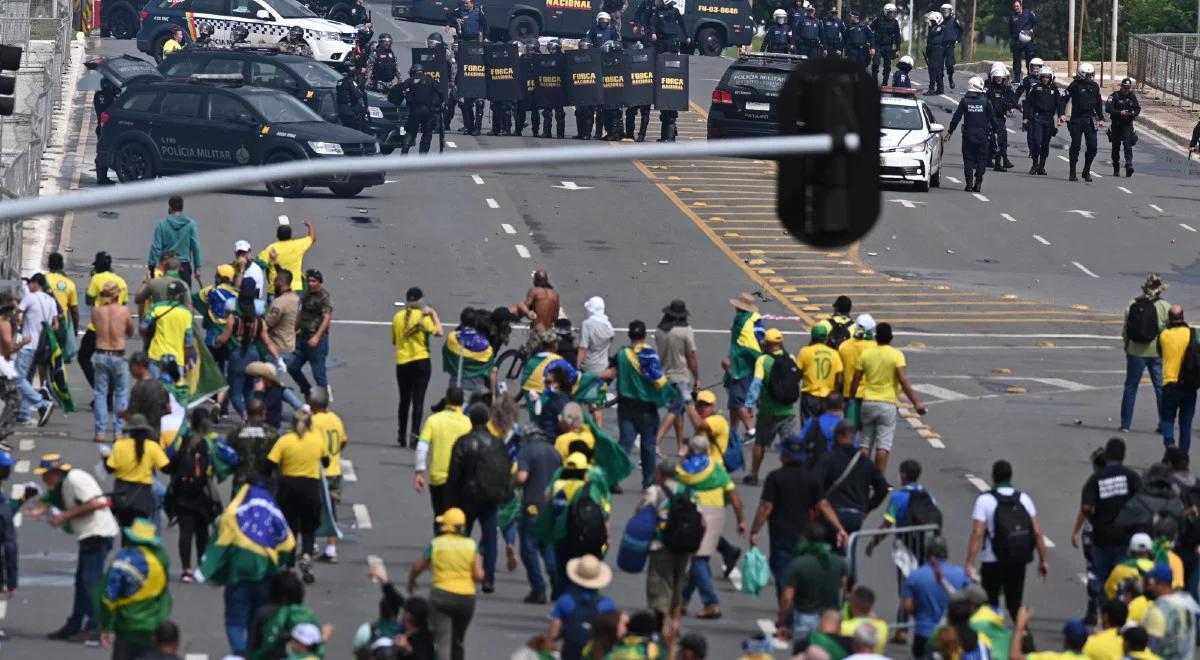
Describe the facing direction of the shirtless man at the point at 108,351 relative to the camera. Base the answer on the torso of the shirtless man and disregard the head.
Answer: away from the camera

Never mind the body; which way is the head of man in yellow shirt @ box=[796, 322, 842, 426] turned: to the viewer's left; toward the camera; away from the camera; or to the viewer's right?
away from the camera

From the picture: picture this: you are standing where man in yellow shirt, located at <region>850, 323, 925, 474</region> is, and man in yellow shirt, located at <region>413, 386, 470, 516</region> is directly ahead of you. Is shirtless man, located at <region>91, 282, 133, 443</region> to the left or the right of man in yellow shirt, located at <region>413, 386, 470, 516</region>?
right

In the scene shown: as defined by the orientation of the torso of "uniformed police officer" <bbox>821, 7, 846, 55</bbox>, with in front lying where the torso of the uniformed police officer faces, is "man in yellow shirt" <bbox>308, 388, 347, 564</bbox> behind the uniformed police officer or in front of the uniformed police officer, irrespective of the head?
in front

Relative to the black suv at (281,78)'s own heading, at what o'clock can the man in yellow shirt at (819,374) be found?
The man in yellow shirt is roughly at 1 o'clock from the black suv.

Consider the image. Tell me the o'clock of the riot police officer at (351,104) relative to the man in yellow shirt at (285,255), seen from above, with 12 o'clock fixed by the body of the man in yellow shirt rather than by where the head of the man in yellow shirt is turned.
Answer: The riot police officer is roughly at 12 o'clock from the man in yellow shirt.

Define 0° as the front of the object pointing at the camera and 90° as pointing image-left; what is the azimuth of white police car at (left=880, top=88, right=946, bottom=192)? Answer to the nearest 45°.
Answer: approximately 0°

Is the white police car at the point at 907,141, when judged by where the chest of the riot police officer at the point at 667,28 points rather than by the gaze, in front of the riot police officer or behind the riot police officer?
in front

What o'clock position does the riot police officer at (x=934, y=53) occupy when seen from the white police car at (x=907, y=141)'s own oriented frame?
The riot police officer is roughly at 6 o'clock from the white police car.

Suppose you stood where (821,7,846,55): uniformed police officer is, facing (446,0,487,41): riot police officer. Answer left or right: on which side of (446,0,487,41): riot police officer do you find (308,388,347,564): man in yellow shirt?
left

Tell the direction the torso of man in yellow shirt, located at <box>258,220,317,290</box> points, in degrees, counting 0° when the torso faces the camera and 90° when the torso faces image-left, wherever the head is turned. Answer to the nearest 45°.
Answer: approximately 180°

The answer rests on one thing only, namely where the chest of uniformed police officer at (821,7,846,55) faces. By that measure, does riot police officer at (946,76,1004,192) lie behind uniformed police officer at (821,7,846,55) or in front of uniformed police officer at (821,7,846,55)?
in front

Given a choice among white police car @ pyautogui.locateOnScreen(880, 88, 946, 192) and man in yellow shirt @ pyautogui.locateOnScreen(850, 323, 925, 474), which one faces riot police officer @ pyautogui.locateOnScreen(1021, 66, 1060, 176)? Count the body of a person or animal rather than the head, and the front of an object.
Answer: the man in yellow shirt

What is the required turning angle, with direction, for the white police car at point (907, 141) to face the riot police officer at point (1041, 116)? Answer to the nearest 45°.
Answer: approximately 135° to its left

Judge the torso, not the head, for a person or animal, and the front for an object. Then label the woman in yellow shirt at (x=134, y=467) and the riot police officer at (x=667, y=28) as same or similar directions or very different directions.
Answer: very different directions

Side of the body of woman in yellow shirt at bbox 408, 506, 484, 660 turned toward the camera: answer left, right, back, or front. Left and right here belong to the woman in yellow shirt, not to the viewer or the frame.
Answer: back

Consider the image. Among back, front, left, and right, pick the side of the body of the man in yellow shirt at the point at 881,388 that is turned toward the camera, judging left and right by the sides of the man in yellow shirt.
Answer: back

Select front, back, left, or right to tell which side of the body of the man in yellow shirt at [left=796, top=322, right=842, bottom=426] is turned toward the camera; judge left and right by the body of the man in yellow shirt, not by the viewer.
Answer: back

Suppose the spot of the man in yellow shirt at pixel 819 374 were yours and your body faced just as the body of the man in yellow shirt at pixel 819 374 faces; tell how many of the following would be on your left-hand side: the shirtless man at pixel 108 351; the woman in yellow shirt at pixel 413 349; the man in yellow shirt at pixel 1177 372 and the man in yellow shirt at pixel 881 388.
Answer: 2

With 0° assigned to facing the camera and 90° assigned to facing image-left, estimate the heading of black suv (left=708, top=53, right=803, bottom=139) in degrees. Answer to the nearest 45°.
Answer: approximately 180°
